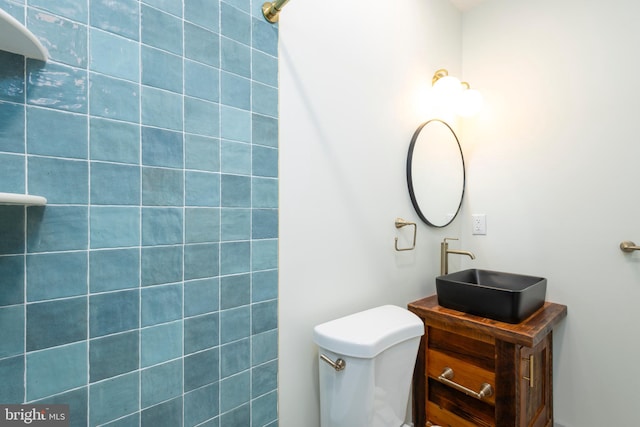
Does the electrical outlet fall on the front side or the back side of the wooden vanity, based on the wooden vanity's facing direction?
on the back side

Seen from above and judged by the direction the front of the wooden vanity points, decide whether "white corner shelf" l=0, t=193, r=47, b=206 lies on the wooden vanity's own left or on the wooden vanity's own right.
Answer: on the wooden vanity's own right

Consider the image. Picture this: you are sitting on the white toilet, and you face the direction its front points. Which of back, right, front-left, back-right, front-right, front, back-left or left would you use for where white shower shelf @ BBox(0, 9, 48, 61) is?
right

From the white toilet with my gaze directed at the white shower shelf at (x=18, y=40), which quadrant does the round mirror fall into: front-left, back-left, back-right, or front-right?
back-right

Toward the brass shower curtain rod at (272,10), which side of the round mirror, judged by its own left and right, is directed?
right

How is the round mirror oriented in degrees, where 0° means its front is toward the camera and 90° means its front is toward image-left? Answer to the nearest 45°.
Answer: approximately 315°

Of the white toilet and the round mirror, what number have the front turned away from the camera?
0

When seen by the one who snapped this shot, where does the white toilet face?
facing the viewer and to the right of the viewer

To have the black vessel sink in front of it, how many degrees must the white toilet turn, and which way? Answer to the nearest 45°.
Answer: approximately 90° to its left
